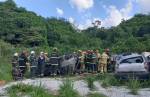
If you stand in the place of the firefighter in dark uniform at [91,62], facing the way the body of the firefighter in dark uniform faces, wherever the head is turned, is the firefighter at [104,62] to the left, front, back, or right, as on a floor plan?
right

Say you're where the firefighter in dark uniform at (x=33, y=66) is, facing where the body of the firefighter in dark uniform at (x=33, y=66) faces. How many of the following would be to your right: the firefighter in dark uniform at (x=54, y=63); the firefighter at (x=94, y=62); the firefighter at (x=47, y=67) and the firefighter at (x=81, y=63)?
4

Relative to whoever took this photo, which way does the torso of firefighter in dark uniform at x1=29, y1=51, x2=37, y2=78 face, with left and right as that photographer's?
facing away from the viewer

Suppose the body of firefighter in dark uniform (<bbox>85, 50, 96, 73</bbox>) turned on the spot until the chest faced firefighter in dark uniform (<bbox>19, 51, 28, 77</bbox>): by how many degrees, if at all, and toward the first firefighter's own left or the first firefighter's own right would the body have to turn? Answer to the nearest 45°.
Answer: approximately 90° to the first firefighter's own left

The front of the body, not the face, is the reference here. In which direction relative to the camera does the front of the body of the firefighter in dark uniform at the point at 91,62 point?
away from the camera

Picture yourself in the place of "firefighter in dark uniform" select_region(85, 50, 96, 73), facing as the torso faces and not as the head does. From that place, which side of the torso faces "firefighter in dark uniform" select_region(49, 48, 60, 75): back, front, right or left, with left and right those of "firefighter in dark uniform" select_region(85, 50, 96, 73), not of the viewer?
left

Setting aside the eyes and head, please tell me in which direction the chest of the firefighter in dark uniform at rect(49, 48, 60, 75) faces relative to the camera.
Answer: away from the camera
